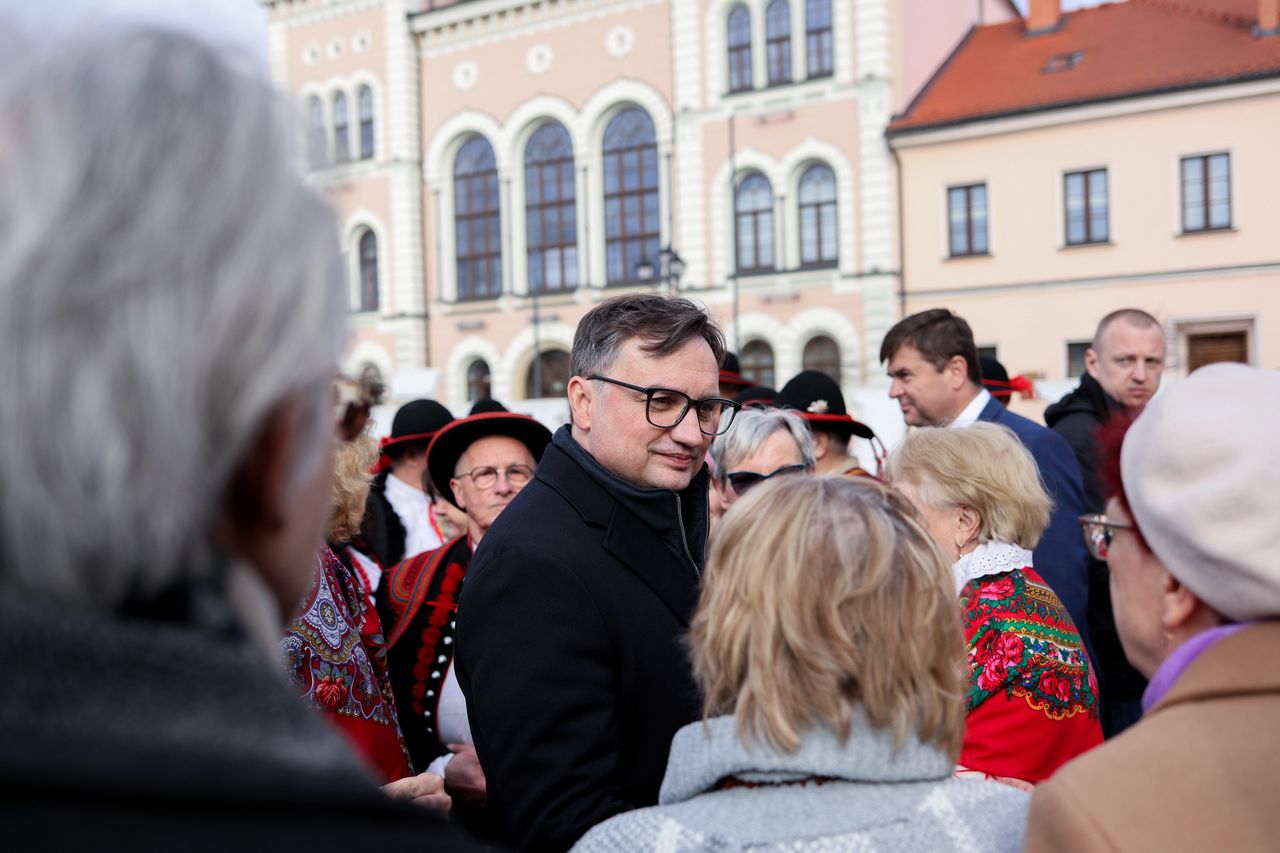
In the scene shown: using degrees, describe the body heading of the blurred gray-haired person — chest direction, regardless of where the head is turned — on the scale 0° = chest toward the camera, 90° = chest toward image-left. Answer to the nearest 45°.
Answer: approximately 225°

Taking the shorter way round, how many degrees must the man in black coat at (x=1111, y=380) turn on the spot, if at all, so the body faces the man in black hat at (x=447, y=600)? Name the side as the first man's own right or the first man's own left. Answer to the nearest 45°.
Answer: approximately 90° to the first man's own right

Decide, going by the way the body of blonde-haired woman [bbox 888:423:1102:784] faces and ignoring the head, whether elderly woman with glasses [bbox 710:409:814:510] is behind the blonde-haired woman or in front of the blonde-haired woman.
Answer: in front

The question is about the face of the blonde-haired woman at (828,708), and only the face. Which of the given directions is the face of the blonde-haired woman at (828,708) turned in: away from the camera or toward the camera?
away from the camera

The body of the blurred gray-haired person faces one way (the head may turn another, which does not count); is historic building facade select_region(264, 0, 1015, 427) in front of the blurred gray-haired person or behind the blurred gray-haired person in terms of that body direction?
in front

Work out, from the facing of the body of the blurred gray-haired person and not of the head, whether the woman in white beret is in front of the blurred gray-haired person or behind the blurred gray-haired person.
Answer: in front

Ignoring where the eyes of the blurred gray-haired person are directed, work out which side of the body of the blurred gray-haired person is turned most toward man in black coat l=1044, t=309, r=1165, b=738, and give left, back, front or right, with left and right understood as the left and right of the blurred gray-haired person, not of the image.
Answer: front

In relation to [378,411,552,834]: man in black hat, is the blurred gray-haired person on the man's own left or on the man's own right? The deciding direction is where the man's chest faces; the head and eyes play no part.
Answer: on the man's own right

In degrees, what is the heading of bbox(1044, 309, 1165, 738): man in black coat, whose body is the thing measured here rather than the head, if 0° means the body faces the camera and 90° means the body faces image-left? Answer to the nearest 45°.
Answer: approximately 315°

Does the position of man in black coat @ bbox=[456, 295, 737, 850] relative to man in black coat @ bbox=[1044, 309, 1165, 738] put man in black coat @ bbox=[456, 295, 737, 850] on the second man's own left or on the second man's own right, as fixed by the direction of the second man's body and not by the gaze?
on the second man's own right

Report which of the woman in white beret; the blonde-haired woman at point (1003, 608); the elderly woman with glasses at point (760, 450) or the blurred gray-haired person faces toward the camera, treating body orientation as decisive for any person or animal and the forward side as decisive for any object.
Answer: the elderly woman with glasses

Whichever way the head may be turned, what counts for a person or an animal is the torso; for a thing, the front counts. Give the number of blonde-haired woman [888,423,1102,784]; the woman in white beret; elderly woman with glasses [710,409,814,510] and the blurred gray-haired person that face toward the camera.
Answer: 1

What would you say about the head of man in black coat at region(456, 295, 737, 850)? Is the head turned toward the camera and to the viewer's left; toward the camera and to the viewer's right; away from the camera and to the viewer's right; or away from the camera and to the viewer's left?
toward the camera and to the viewer's right

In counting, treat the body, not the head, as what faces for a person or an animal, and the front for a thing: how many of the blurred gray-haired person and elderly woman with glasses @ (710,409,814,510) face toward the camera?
1

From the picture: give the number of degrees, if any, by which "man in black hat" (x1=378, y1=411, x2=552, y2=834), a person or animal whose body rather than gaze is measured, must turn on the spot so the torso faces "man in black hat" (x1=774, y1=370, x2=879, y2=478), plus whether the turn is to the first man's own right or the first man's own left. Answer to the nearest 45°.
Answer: approximately 90° to the first man's own left

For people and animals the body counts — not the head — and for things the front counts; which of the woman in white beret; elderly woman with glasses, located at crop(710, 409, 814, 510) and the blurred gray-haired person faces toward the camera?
the elderly woman with glasses

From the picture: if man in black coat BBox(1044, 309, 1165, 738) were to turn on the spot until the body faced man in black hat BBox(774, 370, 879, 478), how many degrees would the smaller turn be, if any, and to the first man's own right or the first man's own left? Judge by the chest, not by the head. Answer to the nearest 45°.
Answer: approximately 90° to the first man's own right

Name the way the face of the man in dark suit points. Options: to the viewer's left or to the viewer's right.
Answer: to the viewer's left

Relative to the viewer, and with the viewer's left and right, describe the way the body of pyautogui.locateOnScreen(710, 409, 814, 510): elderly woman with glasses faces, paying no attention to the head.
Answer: facing the viewer

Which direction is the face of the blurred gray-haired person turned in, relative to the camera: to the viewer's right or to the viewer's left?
to the viewer's right
